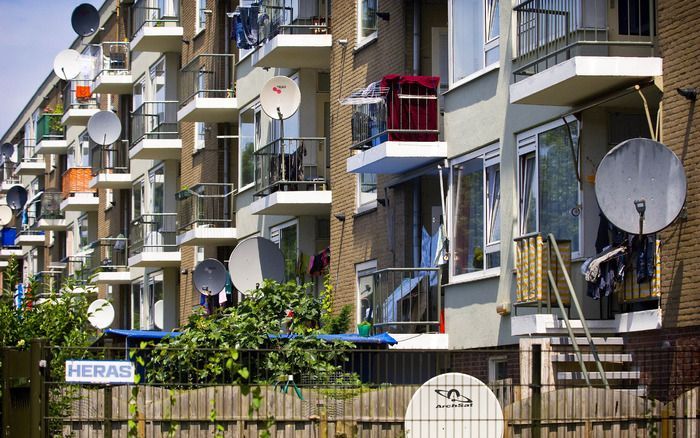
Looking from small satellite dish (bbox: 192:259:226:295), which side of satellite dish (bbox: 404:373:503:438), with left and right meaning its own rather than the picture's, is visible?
back

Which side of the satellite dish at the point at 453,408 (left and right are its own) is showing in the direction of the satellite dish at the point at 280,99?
back

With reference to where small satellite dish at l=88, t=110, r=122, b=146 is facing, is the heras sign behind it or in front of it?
in front

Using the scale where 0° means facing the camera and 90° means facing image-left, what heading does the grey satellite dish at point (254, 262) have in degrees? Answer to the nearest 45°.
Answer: approximately 0°

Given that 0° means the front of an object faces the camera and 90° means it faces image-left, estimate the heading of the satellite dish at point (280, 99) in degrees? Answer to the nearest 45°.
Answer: approximately 0°

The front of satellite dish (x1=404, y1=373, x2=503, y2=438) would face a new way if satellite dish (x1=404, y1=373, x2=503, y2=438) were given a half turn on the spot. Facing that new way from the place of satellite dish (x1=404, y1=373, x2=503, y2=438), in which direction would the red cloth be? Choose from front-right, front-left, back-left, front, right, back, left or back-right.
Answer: front
